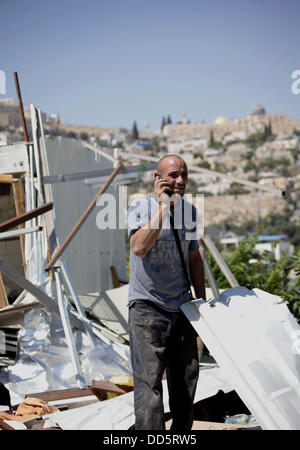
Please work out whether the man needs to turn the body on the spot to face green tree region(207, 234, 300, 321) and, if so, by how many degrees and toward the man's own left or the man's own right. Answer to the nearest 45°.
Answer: approximately 135° to the man's own left

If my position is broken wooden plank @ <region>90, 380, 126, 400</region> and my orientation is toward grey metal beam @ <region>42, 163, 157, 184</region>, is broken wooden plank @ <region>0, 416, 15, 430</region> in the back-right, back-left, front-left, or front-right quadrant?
back-left

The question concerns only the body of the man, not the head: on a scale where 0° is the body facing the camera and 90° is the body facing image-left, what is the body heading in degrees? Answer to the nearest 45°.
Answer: approximately 315°

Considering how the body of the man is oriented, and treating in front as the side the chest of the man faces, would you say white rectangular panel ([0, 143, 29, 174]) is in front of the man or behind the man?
behind

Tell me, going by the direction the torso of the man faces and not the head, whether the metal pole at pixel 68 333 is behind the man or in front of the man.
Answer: behind
